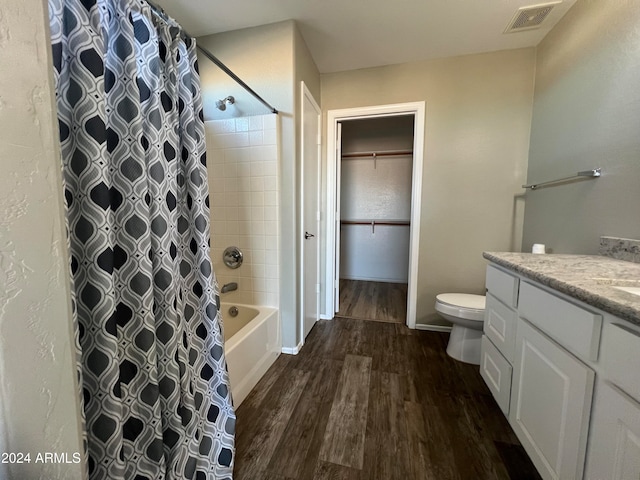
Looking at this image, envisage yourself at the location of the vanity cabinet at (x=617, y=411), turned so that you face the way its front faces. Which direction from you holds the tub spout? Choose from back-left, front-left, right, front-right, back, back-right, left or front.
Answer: front-right

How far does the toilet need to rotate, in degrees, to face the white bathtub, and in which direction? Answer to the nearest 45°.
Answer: approximately 45° to its left

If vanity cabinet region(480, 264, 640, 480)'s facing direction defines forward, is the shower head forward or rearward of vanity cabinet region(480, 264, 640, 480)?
forward

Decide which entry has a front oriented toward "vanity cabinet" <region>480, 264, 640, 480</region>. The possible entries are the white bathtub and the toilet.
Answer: the white bathtub

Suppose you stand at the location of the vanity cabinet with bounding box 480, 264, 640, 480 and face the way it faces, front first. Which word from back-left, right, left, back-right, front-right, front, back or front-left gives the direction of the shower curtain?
front

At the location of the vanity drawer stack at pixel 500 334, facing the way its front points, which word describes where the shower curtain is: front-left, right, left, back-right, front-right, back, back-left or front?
front

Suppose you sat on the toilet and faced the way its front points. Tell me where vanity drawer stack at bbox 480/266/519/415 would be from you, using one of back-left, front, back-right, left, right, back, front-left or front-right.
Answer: left

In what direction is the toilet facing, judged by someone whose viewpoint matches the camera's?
facing to the left of the viewer

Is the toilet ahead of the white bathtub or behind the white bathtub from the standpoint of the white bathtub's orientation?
ahead

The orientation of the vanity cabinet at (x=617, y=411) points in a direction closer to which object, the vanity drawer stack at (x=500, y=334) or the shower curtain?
the shower curtain

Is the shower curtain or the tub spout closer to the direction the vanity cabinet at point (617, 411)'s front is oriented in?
the shower curtain

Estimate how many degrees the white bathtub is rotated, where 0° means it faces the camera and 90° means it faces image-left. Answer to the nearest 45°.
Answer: approximately 315°

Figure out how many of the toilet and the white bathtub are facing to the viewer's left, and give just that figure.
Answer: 1

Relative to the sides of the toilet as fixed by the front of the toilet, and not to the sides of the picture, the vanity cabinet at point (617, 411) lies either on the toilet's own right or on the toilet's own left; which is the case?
on the toilet's own left
